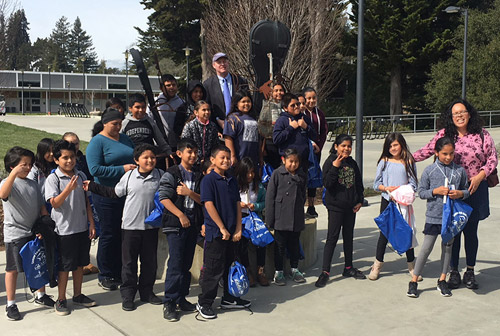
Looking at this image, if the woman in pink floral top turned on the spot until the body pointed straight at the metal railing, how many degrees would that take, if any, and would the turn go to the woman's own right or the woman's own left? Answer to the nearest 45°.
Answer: approximately 180°

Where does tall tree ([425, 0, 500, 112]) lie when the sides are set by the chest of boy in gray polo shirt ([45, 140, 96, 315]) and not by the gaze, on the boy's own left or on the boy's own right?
on the boy's own left

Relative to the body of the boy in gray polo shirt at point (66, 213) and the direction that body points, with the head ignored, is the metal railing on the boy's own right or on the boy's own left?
on the boy's own left

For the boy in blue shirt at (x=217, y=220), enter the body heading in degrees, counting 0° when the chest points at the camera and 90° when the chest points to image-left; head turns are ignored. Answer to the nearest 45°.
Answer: approximately 315°

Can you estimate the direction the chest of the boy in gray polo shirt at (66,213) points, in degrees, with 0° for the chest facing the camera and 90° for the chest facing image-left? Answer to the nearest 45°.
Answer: approximately 315°

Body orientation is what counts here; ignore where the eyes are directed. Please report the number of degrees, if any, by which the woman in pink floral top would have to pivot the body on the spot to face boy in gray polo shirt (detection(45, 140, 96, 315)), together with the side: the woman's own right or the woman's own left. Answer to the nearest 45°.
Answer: approximately 45° to the woman's own right

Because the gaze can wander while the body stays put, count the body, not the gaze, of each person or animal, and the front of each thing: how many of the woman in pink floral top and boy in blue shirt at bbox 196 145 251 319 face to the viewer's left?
0

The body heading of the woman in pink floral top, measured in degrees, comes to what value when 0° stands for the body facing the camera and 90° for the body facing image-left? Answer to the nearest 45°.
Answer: approximately 0°
